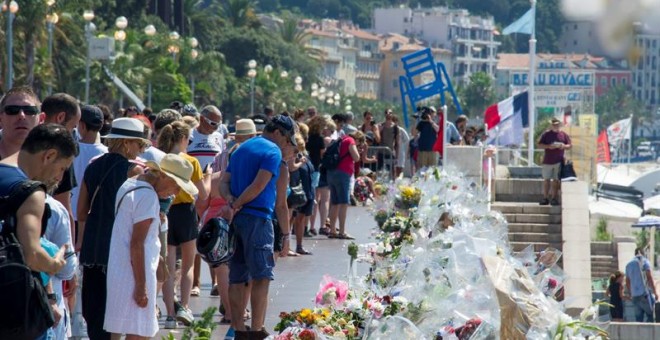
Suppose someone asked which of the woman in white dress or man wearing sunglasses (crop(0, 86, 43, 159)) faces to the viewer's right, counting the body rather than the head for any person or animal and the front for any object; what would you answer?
the woman in white dress

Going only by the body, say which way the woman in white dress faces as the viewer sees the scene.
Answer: to the viewer's right

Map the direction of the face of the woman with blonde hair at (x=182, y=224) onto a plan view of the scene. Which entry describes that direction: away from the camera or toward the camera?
away from the camera

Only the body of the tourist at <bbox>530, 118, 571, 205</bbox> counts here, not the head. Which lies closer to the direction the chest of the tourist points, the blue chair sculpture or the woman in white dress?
the woman in white dress

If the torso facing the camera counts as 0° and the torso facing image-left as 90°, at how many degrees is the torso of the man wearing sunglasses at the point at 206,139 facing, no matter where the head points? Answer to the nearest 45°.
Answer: approximately 315°
